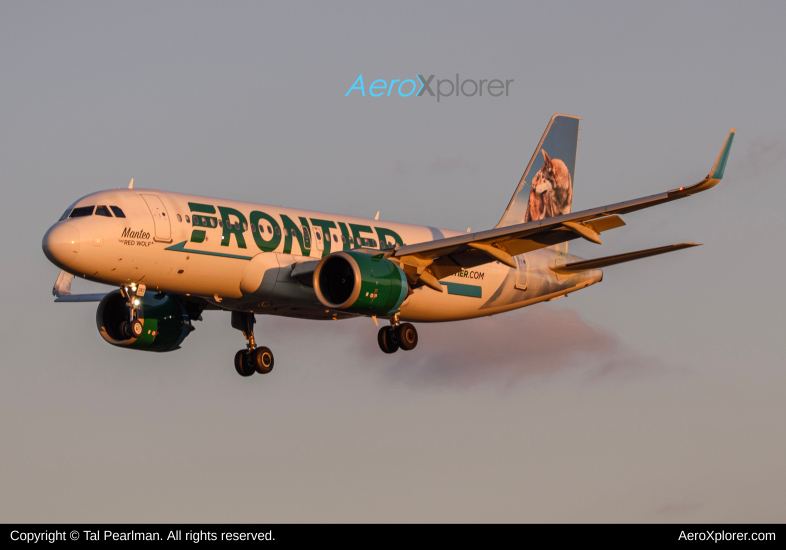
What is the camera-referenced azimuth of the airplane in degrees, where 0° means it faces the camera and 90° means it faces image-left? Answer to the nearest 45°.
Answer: approximately 45°
